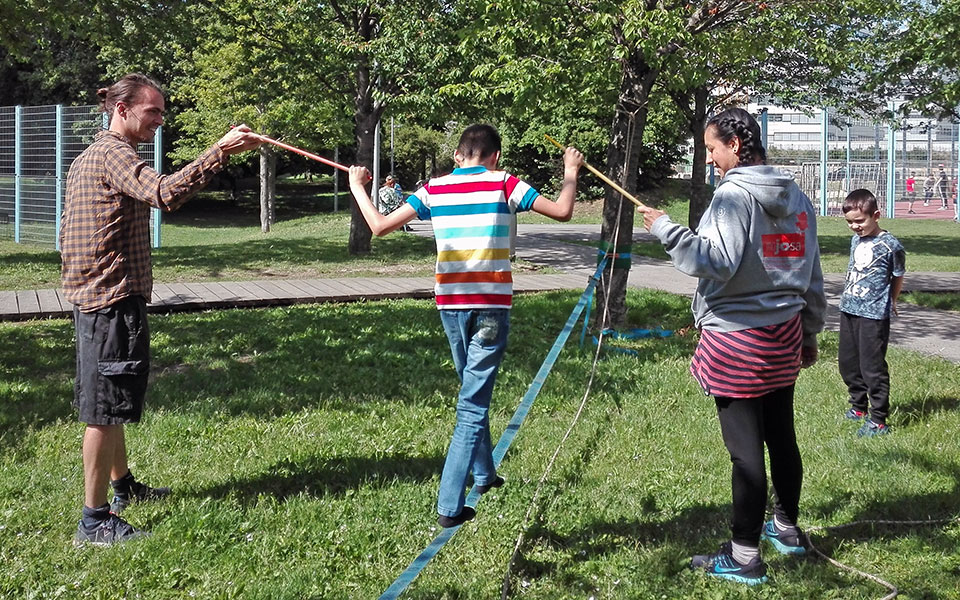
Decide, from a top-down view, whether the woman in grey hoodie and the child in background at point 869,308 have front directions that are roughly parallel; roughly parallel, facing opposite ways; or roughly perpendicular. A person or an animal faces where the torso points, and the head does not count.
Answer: roughly perpendicular

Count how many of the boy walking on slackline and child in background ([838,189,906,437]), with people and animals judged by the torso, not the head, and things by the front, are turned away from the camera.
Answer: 1

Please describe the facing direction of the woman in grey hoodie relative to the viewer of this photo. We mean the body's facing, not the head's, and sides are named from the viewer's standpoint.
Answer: facing away from the viewer and to the left of the viewer

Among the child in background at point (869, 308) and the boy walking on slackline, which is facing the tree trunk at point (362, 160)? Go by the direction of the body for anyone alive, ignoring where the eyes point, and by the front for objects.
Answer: the boy walking on slackline

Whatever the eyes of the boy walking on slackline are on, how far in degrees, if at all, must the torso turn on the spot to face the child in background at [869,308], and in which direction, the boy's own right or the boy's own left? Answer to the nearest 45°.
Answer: approximately 45° to the boy's own right

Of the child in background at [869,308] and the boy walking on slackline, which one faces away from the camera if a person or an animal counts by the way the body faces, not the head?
the boy walking on slackline

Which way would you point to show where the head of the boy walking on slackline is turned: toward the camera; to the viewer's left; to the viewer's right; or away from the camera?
away from the camera

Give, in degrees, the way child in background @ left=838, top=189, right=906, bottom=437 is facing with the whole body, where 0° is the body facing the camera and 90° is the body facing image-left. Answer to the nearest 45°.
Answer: approximately 45°

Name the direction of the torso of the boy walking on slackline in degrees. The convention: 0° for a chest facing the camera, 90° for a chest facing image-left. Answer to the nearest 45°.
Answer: approximately 180°

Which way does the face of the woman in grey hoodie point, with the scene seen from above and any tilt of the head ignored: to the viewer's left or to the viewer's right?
to the viewer's left
